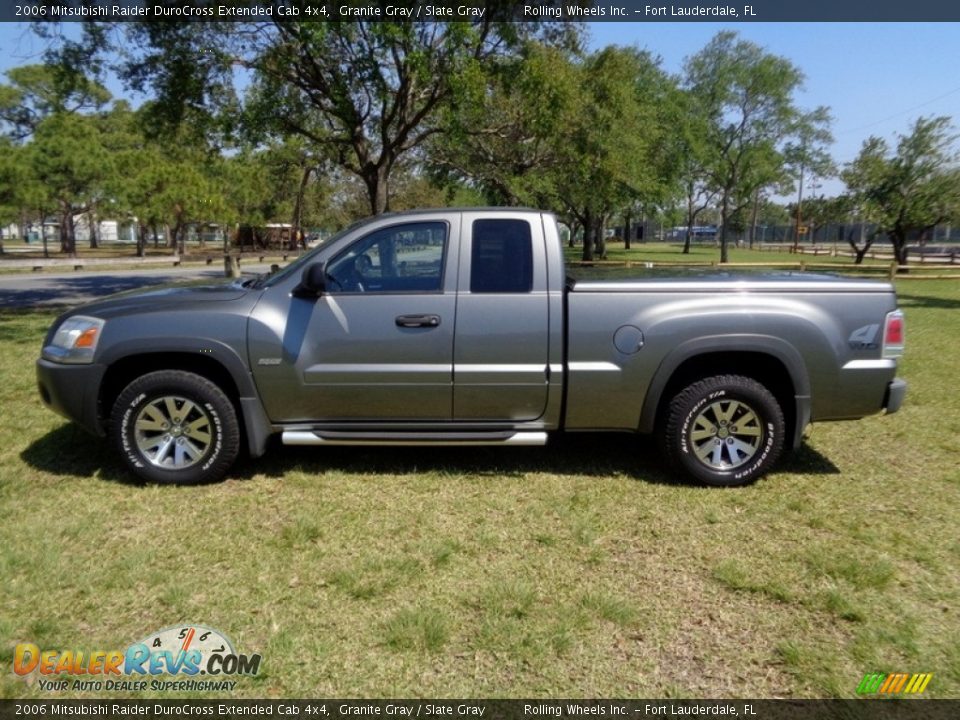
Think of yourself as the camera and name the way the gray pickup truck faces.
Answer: facing to the left of the viewer

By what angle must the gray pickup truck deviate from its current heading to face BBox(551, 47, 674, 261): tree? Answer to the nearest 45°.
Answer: approximately 90° to its right

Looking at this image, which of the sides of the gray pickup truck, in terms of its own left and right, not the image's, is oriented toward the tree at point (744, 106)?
right

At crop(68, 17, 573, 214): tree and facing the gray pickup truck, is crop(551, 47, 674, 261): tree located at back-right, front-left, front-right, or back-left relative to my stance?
back-left

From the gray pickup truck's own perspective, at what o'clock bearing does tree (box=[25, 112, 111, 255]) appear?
The tree is roughly at 2 o'clock from the gray pickup truck.

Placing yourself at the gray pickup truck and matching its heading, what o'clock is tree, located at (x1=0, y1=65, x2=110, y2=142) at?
The tree is roughly at 2 o'clock from the gray pickup truck.

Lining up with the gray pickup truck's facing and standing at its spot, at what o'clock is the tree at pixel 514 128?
The tree is roughly at 3 o'clock from the gray pickup truck.
